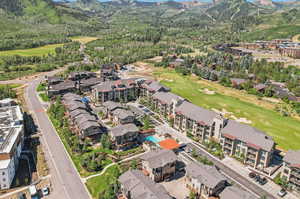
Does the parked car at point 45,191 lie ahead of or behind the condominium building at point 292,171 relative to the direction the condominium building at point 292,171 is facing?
ahead

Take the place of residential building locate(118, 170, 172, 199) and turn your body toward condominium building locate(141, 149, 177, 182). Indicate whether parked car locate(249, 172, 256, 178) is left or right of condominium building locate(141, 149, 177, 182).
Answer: right

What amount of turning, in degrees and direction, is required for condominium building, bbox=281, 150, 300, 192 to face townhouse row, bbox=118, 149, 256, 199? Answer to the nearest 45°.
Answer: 0° — it already faces it

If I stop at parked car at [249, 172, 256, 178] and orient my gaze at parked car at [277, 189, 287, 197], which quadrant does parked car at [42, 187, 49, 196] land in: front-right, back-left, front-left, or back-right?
back-right

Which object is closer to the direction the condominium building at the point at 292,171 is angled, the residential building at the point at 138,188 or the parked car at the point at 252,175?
the residential building

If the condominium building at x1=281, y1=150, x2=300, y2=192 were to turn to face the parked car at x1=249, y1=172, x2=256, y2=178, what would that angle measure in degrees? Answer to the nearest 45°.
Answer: approximately 45° to its right

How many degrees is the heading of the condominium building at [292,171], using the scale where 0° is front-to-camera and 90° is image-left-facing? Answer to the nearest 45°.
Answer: approximately 45°

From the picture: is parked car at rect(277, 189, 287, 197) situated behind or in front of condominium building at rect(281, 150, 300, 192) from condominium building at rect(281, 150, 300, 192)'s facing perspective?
in front
